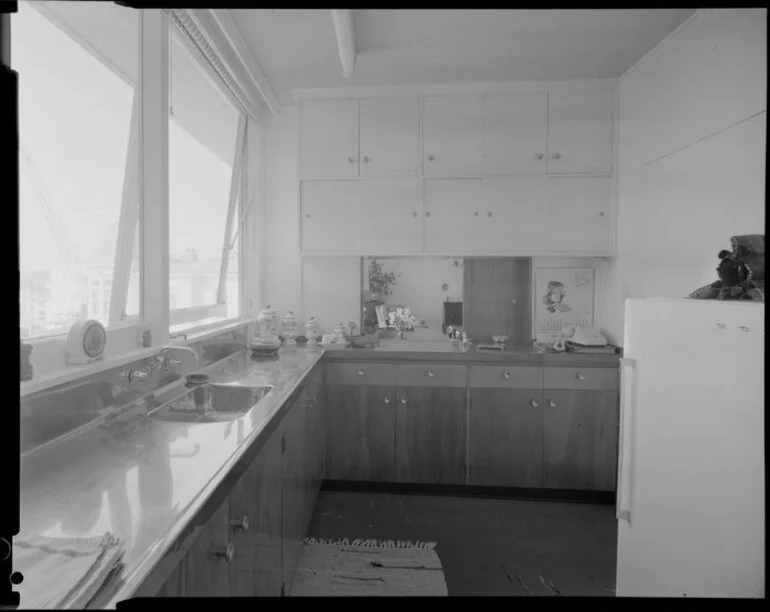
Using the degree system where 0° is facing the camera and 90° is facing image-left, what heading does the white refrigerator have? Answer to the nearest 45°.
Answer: approximately 0°

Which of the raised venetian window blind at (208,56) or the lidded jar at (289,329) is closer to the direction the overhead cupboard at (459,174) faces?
the raised venetian window blind

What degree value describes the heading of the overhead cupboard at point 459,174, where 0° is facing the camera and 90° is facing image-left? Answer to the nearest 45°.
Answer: approximately 0°

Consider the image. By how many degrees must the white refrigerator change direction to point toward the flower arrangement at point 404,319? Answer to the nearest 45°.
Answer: approximately 135° to its right

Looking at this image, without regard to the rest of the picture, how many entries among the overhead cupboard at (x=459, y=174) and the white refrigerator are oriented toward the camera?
2

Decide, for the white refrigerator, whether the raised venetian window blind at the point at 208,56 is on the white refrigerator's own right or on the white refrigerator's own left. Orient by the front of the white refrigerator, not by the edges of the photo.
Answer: on the white refrigerator's own right

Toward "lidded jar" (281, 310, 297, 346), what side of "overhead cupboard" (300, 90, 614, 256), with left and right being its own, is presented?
right
